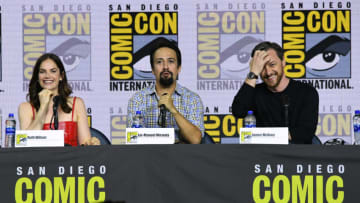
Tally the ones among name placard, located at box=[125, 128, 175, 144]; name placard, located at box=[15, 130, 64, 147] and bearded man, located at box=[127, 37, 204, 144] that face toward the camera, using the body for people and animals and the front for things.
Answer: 3

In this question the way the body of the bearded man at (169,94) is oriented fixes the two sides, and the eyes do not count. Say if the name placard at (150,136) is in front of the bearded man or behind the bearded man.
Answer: in front

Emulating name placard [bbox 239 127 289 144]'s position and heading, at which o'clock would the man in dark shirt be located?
The man in dark shirt is roughly at 6 o'clock from the name placard.

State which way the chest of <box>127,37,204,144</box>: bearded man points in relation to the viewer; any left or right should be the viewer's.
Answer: facing the viewer

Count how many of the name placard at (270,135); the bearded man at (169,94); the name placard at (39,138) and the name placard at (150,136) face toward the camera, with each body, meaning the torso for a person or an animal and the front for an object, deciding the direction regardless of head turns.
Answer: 4

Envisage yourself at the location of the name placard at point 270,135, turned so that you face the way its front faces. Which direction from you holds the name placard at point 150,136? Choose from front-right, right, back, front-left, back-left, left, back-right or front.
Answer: right

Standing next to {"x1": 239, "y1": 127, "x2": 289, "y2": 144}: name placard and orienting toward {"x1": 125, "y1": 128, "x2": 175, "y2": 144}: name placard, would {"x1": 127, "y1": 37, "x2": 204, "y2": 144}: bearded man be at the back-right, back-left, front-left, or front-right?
front-right

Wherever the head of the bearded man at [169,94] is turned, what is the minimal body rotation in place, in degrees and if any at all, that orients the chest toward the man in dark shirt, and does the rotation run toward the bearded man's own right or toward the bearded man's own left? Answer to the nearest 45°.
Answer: approximately 90° to the bearded man's own left

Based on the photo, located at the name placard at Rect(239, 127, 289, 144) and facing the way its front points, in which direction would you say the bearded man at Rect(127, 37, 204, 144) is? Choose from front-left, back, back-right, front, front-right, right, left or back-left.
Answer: back-right

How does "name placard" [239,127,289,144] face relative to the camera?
toward the camera
